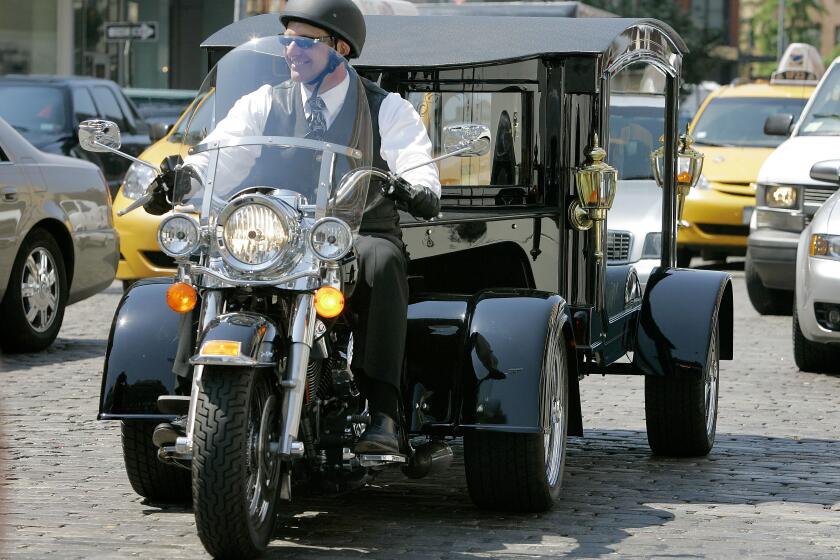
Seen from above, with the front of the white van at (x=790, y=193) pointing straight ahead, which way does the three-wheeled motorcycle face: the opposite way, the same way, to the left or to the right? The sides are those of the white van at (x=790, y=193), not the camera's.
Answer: the same way

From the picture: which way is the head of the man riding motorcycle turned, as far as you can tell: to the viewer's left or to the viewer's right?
to the viewer's left

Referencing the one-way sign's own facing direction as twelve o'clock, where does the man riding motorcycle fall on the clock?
The man riding motorcycle is roughly at 12 o'clock from the one-way sign.

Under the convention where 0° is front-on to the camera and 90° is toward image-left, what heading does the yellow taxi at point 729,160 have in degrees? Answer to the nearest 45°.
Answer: approximately 45°

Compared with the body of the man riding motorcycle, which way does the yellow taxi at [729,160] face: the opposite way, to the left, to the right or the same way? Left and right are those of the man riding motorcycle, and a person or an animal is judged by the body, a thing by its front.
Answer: the same way

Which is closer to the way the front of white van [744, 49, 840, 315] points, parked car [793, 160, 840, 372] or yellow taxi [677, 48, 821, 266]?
the parked car

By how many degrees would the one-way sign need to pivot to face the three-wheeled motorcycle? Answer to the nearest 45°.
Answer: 0° — it already faces it

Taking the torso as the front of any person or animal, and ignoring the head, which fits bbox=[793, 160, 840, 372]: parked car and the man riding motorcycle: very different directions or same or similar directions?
same or similar directions

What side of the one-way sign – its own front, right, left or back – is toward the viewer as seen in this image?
front

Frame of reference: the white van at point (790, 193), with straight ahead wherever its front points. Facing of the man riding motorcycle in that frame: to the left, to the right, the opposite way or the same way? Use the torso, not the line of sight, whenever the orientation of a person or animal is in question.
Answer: the same way

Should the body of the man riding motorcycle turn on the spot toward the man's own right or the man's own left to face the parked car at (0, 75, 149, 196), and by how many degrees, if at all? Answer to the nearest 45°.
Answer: approximately 135° to the man's own right

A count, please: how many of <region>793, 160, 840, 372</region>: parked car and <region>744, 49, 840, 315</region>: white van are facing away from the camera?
0

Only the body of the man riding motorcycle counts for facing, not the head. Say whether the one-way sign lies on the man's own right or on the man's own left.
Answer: on the man's own right
